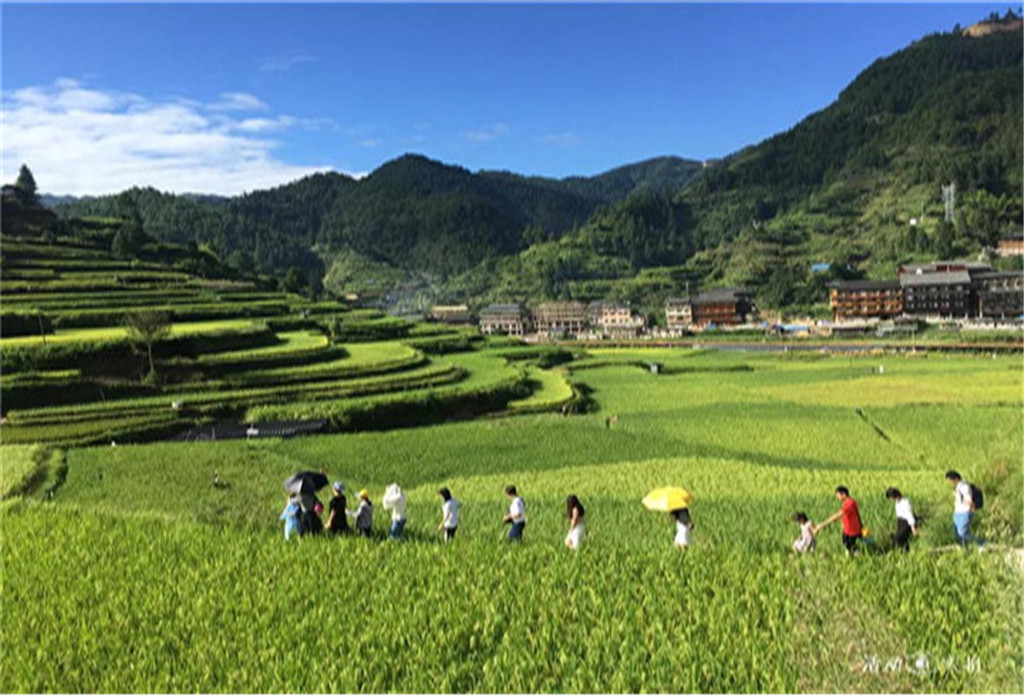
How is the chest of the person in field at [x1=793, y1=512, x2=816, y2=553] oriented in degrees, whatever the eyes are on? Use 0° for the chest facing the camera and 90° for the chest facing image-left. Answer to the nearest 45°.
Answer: approximately 90°

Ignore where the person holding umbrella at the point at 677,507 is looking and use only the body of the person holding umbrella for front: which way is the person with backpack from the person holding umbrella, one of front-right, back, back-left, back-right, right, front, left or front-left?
back

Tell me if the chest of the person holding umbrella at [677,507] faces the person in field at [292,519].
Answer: yes

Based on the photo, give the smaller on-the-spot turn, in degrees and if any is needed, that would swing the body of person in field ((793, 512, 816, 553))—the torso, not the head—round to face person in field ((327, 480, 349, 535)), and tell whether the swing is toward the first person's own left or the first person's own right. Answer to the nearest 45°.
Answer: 0° — they already face them

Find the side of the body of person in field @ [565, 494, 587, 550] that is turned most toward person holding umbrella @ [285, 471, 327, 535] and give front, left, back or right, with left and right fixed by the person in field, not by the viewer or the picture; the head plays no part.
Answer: front

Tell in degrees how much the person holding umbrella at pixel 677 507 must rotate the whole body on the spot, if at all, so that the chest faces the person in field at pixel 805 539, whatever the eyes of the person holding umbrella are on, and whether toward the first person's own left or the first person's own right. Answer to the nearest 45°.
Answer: approximately 180°

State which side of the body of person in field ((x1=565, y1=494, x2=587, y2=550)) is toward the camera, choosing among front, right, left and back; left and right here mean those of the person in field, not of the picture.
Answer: left

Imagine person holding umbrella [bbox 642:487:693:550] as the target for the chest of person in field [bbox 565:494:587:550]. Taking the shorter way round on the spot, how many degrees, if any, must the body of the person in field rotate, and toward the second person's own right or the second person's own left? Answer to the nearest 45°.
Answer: approximately 180°

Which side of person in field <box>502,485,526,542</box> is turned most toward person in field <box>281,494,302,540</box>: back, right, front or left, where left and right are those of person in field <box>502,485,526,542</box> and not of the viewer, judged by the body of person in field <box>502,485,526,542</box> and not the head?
front

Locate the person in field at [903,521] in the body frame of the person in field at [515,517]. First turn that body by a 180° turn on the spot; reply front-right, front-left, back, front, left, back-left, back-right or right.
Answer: front

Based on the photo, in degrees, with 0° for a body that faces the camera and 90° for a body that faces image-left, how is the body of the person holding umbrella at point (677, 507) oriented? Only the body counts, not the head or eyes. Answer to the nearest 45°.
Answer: approximately 90°

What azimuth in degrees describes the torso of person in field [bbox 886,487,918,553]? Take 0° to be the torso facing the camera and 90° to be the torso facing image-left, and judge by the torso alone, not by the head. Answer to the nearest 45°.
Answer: approximately 90°

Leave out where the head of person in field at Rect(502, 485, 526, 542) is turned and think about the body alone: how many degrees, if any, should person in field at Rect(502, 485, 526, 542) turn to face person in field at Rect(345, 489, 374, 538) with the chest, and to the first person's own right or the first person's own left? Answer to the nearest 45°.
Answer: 0° — they already face them

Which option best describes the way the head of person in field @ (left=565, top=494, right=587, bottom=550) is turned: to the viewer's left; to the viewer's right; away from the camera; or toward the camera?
to the viewer's left

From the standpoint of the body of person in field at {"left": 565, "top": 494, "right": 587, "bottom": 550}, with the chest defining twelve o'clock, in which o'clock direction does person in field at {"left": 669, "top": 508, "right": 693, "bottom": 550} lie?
person in field at {"left": 669, "top": 508, "right": 693, "bottom": 550} is roughly at 6 o'clock from person in field at {"left": 565, "top": 494, "right": 587, "bottom": 550}.
